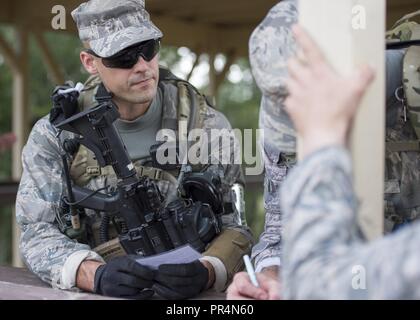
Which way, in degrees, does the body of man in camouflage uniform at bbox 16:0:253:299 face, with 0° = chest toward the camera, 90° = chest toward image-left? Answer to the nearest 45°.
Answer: approximately 315°

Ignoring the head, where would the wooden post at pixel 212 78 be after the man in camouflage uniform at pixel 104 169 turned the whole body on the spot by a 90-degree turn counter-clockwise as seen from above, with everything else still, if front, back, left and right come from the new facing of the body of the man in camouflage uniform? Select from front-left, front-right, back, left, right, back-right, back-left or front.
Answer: front-left

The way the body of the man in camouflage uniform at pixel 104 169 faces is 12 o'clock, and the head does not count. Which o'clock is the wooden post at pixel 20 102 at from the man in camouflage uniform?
The wooden post is roughly at 5 o'clock from the man in camouflage uniform.

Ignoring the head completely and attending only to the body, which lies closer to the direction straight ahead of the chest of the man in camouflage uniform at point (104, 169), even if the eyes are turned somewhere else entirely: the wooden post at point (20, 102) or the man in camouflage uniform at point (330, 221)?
the man in camouflage uniform

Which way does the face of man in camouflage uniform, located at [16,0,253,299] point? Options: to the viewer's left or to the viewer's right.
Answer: to the viewer's right

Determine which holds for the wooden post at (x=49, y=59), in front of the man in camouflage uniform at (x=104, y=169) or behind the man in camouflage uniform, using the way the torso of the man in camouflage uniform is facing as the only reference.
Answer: behind
